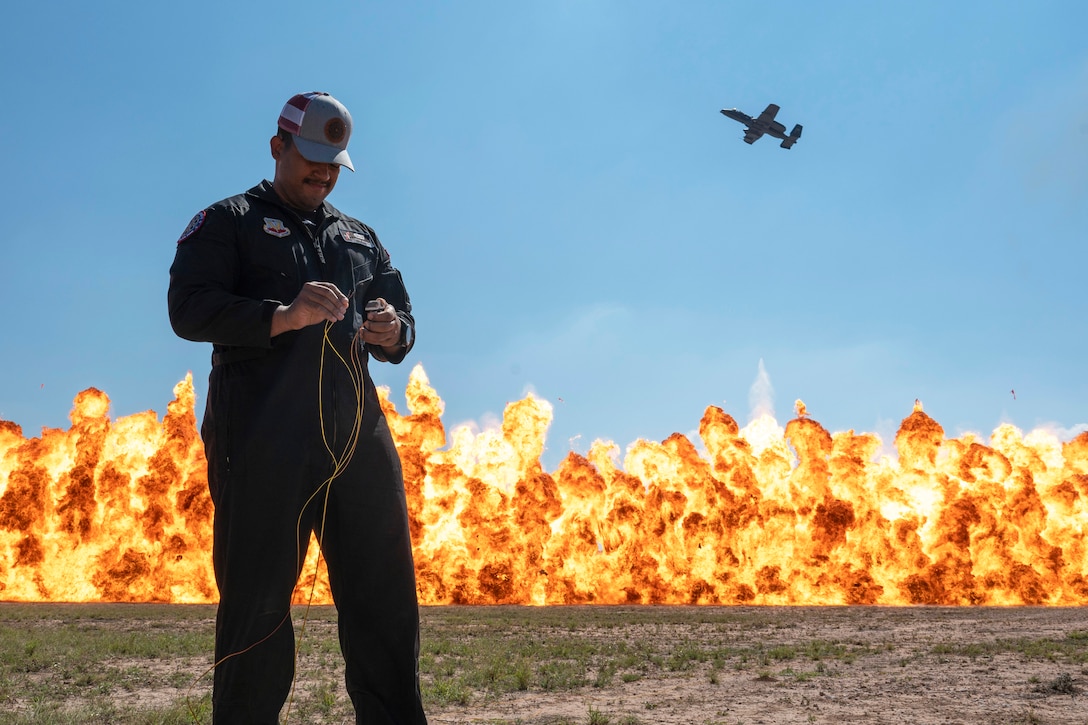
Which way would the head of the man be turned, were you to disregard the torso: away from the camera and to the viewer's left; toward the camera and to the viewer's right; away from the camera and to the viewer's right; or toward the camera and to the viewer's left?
toward the camera and to the viewer's right

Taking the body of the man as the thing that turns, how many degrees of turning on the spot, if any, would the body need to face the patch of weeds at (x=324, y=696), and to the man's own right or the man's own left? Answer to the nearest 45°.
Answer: approximately 135° to the man's own left

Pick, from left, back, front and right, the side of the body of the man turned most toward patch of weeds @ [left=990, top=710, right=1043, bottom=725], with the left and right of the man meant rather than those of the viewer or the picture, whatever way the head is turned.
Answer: left

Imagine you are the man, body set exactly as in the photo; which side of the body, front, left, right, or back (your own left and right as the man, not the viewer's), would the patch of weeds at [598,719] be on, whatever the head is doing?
left

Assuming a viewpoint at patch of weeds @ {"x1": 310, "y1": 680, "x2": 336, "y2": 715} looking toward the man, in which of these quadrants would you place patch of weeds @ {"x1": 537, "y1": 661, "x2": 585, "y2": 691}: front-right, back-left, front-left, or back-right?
back-left

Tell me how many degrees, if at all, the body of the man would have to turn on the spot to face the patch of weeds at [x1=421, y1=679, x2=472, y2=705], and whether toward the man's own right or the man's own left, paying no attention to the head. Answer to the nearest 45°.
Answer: approximately 135° to the man's own left

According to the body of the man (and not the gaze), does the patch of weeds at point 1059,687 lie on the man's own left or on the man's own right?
on the man's own left

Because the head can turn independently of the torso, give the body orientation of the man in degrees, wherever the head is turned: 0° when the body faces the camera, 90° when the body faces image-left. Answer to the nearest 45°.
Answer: approximately 315°

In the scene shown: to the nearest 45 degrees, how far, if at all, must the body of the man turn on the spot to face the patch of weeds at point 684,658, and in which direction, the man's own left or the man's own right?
approximately 90° to the man's own left
